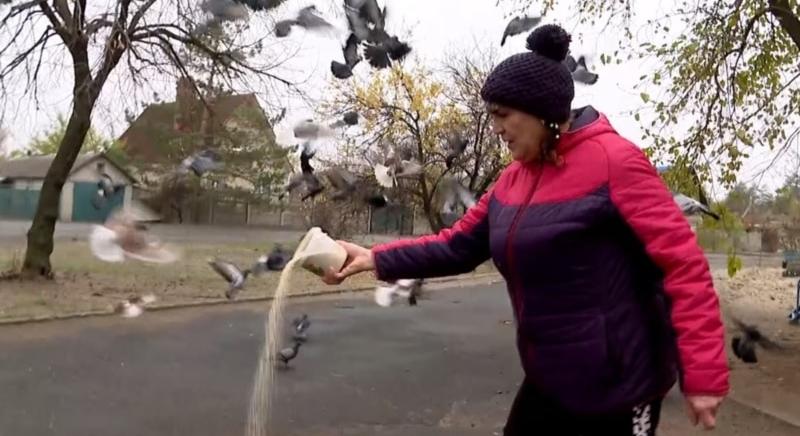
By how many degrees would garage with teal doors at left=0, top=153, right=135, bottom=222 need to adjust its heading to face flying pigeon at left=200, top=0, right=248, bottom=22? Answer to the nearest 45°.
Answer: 0° — it already faces it

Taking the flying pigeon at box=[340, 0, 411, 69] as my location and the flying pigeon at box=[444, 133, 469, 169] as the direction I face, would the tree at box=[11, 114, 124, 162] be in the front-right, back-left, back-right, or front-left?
front-left

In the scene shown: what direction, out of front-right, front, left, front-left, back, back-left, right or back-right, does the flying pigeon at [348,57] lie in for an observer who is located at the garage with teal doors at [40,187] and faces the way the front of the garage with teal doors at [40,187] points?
front

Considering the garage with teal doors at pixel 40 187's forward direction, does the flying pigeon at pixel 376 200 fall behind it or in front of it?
in front

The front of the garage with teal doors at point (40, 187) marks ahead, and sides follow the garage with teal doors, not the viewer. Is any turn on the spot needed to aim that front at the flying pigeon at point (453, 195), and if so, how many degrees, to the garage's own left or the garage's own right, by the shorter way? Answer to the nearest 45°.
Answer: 0° — it already faces it

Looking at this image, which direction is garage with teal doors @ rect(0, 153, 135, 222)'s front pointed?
toward the camera

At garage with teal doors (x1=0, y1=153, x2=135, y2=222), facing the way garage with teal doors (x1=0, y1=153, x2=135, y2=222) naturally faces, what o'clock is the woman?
The woman is roughly at 12 o'clock from the garage with teal doors.

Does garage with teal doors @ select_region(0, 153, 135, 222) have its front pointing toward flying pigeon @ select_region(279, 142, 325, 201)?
yes

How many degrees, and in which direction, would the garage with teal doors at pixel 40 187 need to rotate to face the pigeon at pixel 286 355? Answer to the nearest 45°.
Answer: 0° — it already faces it

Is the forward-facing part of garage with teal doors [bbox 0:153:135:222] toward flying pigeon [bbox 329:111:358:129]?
yes

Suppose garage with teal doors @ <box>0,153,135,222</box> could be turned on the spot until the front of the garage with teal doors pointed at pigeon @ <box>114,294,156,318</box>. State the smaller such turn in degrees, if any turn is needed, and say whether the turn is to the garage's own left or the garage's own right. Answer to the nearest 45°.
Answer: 0° — it already faces it
